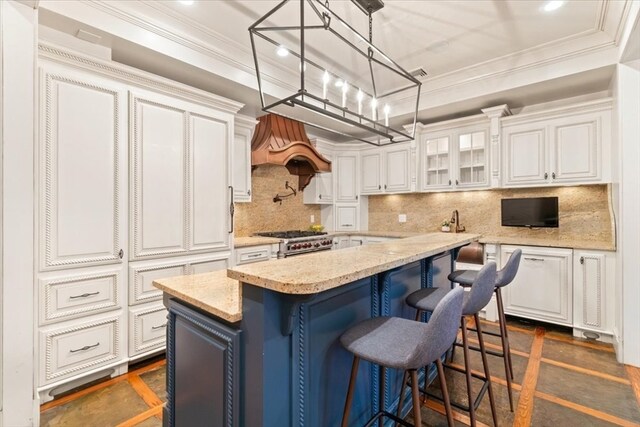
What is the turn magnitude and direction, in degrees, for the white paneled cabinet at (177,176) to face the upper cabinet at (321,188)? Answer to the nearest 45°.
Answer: approximately 90° to its left

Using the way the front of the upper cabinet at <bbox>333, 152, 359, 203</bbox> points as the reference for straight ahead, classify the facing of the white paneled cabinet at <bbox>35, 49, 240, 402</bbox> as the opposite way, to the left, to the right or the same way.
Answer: to the left

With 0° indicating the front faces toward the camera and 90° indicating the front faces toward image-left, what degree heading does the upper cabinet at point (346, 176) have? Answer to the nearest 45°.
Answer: approximately 0°

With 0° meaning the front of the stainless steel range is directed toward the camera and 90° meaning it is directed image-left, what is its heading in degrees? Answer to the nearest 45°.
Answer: approximately 315°

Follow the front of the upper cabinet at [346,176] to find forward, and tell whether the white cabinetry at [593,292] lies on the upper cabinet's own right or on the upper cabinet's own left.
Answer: on the upper cabinet's own left

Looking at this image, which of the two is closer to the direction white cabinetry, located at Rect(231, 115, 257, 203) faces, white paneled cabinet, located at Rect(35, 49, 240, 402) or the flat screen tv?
the flat screen tv

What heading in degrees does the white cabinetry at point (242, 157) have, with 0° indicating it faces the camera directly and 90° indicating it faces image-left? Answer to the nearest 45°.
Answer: approximately 315°
